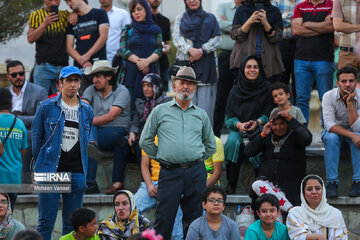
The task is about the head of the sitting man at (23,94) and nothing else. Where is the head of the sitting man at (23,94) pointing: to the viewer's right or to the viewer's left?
to the viewer's right

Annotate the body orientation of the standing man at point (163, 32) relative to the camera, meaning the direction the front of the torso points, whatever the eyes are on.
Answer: toward the camera

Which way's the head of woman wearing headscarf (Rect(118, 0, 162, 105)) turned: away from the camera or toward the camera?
toward the camera

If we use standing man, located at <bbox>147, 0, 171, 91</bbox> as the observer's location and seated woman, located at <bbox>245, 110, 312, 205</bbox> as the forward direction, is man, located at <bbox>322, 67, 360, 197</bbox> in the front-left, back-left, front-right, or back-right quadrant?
front-left

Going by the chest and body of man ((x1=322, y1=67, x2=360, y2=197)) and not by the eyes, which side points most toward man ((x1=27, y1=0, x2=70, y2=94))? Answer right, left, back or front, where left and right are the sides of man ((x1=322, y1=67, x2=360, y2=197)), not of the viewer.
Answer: right

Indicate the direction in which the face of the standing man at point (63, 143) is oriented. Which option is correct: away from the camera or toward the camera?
toward the camera

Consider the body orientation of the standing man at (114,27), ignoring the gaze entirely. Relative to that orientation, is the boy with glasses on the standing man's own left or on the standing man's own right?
on the standing man's own left

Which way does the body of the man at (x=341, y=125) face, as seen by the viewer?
toward the camera

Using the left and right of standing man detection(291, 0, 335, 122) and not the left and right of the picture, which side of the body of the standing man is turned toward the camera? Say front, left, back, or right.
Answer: front
